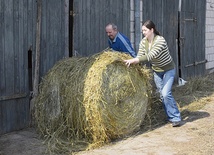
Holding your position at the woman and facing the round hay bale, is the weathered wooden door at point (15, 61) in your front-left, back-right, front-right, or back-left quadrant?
front-right

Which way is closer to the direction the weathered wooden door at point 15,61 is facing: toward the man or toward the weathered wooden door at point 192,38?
the man

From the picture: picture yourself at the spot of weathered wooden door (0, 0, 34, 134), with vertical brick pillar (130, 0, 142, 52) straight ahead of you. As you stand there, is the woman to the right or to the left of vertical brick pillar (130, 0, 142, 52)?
right

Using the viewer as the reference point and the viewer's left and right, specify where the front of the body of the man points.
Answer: facing the viewer and to the left of the viewer

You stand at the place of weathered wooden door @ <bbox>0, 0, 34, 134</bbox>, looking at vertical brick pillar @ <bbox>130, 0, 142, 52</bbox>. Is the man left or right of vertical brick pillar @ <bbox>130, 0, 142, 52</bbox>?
right

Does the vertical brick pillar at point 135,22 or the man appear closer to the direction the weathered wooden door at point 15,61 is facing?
the man

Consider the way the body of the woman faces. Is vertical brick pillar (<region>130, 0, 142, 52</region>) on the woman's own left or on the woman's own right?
on the woman's own right

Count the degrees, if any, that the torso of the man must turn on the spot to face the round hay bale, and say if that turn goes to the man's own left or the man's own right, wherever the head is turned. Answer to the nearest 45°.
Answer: approximately 45° to the man's own left

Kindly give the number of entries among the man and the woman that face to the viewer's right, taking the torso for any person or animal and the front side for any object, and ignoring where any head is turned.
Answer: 0

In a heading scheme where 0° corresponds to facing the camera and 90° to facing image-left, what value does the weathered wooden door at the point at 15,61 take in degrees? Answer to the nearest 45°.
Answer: approximately 315°

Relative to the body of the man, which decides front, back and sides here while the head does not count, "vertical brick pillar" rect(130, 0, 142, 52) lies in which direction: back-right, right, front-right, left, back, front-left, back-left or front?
back-right

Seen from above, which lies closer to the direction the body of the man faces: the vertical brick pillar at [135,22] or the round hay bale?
the round hay bale

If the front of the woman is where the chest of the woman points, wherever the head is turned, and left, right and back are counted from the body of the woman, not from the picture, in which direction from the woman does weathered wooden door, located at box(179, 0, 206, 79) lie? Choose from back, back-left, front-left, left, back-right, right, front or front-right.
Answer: back-right

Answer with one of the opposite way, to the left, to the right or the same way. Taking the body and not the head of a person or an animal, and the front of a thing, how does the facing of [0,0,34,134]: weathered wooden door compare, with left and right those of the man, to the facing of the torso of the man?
to the left

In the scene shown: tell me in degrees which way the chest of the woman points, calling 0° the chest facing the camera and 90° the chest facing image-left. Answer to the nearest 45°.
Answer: approximately 45°
